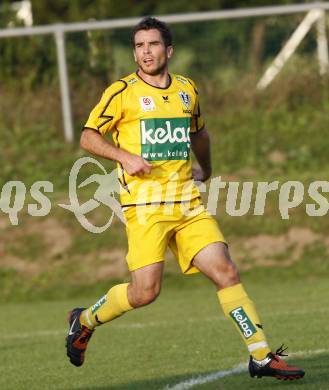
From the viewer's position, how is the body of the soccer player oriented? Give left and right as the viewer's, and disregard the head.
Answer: facing the viewer and to the right of the viewer
